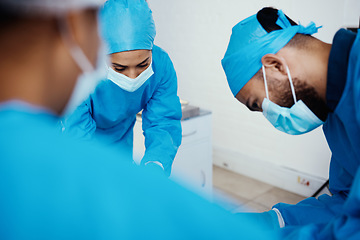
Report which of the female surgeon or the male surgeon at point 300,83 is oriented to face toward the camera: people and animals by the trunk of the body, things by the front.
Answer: the female surgeon

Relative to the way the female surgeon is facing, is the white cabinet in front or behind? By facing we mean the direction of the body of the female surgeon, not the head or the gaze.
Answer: behind

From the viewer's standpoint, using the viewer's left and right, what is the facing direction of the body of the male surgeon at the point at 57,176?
facing away from the viewer and to the right of the viewer

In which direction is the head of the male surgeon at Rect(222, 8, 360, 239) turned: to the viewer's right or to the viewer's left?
to the viewer's left

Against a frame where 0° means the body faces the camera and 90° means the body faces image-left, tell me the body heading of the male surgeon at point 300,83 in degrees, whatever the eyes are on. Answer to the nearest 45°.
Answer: approximately 90°

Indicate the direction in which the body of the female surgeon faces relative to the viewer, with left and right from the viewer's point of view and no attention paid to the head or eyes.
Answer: facing the viewer

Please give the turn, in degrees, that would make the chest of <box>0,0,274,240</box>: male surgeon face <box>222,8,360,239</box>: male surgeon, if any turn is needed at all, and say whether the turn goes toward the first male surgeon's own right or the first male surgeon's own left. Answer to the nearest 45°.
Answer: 0° — they already face them

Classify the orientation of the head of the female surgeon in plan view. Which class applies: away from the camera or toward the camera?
toward the camera

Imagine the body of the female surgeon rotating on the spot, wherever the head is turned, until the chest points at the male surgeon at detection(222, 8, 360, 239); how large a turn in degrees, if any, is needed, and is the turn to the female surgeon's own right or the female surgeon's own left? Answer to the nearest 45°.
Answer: approximately 45° to the female surgeon's own left

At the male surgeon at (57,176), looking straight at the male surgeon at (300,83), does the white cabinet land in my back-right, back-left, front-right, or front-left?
front-left

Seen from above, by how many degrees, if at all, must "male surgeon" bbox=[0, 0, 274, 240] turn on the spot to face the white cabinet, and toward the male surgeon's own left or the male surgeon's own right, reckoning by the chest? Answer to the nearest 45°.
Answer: approximately 45° to the male surgeon's own left

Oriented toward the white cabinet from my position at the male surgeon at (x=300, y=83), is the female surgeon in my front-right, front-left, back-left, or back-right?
front-left

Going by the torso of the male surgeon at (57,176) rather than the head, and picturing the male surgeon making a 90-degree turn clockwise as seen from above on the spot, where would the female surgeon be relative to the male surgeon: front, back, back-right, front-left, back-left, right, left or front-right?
back-left

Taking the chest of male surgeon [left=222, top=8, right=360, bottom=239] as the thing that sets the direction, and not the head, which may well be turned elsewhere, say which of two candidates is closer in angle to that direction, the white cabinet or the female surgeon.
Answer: the female surgeon

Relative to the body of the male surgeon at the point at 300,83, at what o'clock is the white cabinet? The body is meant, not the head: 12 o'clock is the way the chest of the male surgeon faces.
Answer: The white cabinet is roughly at 2 o'clock from the male surgeon.
